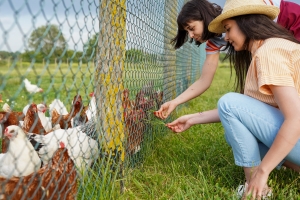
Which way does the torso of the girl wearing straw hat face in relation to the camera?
to the viewer's left

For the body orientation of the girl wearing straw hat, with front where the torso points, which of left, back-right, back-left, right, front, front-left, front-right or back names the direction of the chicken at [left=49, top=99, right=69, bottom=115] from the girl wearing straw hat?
front

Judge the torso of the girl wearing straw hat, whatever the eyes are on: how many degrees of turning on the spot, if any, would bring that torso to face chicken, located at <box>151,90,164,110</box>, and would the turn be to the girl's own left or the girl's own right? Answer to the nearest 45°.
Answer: approximately 45° to the girl's own right

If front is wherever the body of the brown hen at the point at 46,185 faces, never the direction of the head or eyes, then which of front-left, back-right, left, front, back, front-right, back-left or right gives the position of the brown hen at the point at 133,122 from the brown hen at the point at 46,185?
front-left

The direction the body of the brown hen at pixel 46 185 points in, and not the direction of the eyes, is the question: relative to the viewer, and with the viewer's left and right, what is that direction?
facing to the right of the viewer
